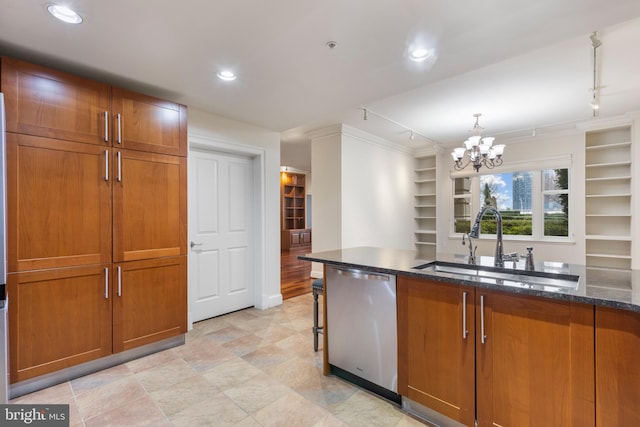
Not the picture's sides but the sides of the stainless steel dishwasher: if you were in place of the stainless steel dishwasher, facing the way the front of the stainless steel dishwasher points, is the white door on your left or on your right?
on your right

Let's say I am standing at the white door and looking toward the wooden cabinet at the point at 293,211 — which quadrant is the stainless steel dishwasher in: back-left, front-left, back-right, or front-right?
back-right

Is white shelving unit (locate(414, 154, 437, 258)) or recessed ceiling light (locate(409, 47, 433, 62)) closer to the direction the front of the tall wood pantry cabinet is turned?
the recessed ceiling light

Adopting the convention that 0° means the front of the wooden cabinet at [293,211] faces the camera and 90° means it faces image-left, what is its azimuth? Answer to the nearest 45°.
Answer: approximately 315°

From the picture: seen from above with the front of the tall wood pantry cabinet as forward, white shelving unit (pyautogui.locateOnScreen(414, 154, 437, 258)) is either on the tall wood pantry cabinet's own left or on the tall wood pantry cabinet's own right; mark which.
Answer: on the tall wood pantry cabinet's own left

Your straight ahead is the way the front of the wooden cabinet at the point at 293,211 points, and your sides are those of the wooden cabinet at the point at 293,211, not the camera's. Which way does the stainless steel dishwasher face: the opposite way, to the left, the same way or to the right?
to the right

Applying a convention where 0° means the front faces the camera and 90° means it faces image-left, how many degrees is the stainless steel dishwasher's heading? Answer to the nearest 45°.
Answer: approximately 45°

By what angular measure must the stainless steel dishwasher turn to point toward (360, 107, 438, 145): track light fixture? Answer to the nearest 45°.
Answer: approximately 135° to its right

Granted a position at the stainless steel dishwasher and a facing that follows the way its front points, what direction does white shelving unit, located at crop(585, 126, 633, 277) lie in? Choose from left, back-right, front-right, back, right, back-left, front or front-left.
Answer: back
